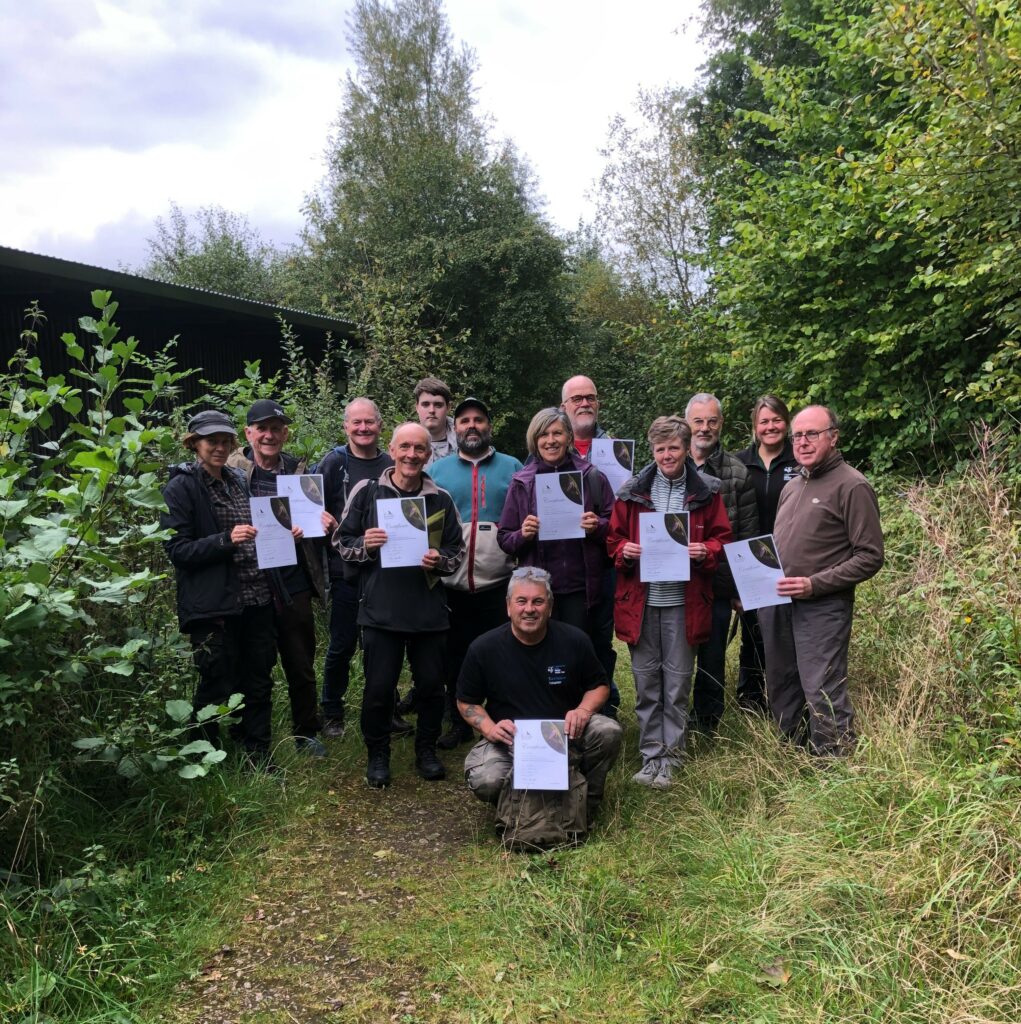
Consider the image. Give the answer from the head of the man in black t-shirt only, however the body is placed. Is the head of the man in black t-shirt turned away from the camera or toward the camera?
toward the camera

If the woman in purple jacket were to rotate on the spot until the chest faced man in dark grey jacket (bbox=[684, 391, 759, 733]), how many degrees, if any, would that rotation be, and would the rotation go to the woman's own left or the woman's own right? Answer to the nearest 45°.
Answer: approximately 90° to the woman's own left

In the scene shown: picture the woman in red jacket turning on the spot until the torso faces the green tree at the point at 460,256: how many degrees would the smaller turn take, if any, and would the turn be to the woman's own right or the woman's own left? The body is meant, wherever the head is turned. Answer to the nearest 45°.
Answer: approximately 180°

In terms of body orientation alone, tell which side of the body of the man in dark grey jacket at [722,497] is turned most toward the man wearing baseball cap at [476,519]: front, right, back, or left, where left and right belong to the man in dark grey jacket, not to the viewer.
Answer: right

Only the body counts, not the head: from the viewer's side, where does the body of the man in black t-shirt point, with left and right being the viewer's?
facing the viewer

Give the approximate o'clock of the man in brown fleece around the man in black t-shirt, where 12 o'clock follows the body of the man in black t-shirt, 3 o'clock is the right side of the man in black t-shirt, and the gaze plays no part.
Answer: The man in brown fleece is roughly at 9 o'clock from the man in black t-shirt.

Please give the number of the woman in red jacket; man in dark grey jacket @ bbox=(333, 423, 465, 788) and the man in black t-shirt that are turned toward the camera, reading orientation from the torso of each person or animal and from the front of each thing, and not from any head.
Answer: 3

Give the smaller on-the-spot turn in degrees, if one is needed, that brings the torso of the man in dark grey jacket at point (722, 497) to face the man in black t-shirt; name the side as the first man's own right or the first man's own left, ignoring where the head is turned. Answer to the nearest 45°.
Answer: approximately 45° to the first man's own right

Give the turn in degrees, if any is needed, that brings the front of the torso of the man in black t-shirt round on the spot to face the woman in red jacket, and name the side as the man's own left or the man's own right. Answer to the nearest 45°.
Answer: approximately 135° to the man's own left

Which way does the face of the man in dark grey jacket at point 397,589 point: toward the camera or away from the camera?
toward the camera

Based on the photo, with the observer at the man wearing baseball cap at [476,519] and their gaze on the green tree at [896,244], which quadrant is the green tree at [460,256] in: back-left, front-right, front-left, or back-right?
front-left

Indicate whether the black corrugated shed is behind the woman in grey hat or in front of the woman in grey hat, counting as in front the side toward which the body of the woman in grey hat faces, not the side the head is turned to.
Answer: behind

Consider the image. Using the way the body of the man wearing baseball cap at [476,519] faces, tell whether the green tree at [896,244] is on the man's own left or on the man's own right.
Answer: on the man's own left

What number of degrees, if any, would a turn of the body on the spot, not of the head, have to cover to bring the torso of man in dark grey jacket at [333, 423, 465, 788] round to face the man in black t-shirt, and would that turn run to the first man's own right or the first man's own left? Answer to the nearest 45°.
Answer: approximately 45° to the first man's own left

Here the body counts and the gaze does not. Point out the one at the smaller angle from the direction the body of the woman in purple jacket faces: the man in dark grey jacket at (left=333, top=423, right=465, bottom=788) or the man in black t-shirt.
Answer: the man in black t-shirt
